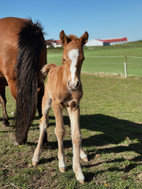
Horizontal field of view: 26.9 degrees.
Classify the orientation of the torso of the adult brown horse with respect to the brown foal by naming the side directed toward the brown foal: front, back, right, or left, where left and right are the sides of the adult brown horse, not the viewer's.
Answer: back

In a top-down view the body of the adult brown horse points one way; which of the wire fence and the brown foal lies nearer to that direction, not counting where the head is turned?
the wire fence

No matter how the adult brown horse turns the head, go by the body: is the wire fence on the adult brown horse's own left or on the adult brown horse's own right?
on the adult brown horse's own right

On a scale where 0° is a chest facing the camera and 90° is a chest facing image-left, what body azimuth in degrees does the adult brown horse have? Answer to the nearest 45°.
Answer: approximately 135°
